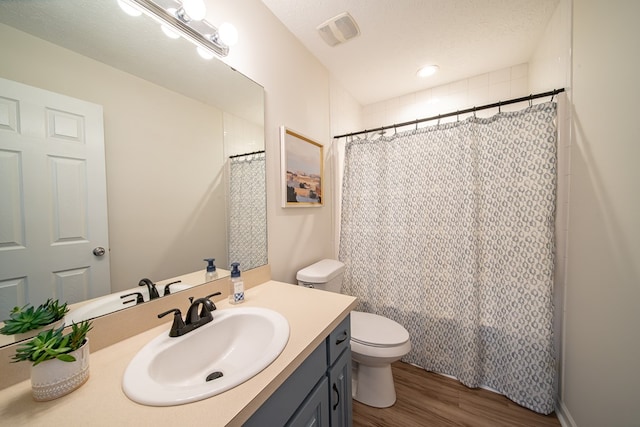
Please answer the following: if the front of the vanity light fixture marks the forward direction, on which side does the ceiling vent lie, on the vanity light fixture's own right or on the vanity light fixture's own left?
on the vanity light fixture's own left

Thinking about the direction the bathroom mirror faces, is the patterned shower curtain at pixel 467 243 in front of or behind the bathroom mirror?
in front

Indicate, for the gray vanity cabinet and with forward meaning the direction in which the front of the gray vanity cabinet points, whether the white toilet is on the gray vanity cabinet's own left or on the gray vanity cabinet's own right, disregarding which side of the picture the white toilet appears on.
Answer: on the gray vanity cabinet's own left

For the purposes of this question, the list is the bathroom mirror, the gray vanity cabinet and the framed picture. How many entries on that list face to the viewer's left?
0

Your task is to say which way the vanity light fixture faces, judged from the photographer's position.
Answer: facing the viewer and to the right of the viewer

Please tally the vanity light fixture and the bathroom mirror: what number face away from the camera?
0

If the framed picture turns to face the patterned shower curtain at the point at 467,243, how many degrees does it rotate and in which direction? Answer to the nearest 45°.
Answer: approximately 45° to its left

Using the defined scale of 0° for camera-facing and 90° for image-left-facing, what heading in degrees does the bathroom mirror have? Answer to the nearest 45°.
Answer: approximately 315°

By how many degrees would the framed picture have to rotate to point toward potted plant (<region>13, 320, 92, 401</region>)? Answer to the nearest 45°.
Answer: approximately 90° to its right

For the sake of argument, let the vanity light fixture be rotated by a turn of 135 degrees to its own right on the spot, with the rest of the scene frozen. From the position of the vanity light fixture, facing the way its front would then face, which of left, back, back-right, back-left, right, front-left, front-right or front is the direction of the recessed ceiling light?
back
